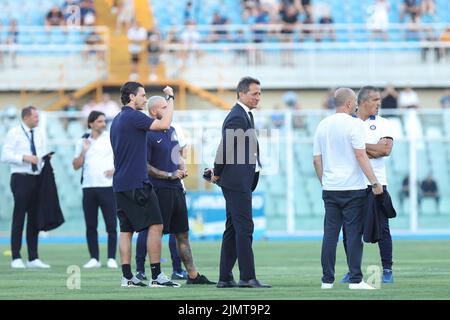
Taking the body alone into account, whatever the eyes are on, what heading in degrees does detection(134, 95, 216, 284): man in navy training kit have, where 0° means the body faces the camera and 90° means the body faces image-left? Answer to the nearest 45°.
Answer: approximately 315°

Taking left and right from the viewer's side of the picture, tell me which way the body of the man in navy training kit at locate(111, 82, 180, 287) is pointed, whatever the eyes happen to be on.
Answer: facing to the right of the viewer

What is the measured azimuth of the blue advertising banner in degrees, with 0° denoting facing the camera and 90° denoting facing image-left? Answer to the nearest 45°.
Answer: approximately 0°

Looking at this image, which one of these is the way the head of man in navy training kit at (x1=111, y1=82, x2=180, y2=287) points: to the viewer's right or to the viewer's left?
to the viewer's right

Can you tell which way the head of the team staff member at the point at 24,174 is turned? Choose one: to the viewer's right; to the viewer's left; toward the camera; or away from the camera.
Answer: to the viewer's right

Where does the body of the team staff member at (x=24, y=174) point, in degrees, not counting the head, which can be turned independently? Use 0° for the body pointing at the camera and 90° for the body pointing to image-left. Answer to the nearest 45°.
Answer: approximately 315°

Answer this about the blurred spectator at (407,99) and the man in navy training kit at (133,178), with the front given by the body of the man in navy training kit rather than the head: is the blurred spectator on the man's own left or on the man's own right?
on the man's own left

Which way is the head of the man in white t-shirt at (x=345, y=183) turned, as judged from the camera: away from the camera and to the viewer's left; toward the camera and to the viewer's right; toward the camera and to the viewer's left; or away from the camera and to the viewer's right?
away from the camera and to the viewer's right
